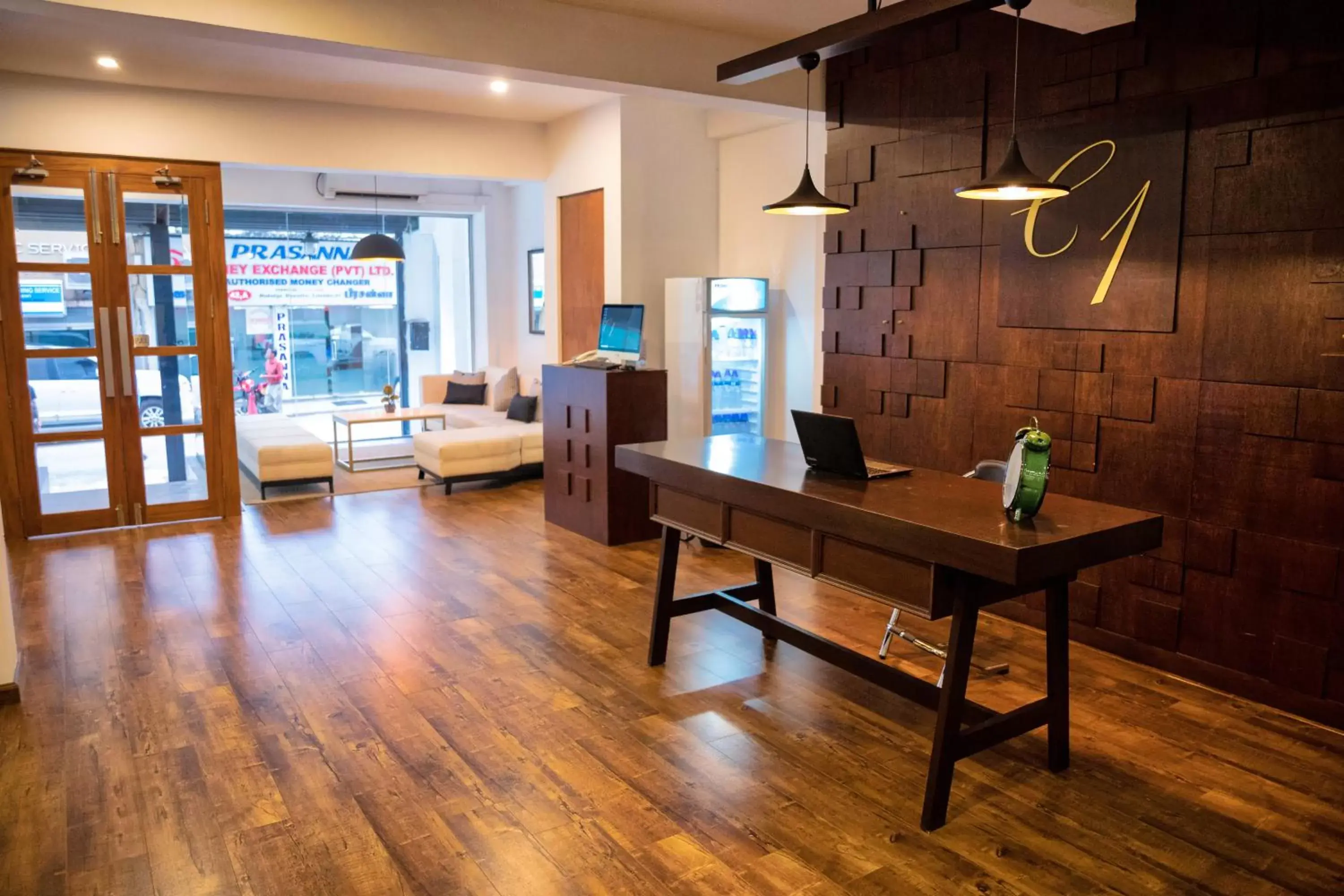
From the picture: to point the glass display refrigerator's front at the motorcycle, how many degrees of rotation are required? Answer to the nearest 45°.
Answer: approximately 180°

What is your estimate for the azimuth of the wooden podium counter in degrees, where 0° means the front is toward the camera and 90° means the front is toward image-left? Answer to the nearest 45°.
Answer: approximately 45°

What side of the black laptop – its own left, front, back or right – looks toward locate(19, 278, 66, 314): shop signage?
left

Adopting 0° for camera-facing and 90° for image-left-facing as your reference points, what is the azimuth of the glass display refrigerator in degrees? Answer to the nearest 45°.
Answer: approximately 315°

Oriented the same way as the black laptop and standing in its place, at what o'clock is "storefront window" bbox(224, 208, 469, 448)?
The storefront window is roughly at 9 o'clock from the black laptop.
